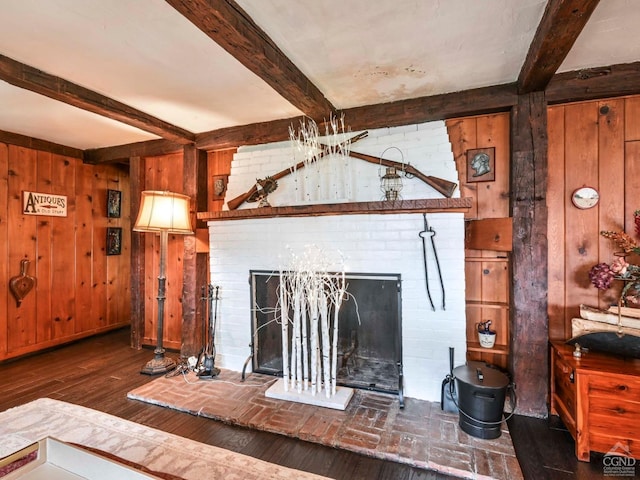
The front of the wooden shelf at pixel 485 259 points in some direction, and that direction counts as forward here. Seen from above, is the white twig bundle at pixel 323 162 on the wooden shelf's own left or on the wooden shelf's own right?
on the wooden shelf's own right

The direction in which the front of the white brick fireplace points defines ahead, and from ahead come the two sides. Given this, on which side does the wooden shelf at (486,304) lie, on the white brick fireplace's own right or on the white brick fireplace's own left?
on the white brick fireplace's own left

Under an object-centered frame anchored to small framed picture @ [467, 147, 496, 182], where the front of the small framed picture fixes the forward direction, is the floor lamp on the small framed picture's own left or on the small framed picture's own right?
on the small framed picture's own right

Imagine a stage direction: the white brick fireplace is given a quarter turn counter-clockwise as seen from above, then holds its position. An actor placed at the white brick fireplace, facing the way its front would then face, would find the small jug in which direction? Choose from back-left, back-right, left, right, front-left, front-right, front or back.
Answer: front

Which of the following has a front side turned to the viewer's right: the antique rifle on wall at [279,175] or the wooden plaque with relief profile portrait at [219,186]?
the antique rifle on wall

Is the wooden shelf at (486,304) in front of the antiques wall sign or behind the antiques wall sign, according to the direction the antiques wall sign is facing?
in front

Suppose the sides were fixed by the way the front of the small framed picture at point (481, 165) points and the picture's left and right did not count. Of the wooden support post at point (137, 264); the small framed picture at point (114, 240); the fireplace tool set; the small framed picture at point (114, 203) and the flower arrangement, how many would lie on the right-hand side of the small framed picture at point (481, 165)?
4

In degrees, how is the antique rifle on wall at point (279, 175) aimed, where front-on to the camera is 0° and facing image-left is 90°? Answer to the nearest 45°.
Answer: approximately 270°
